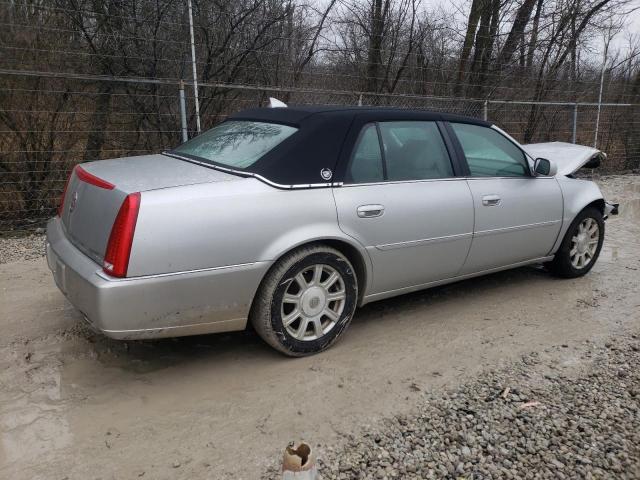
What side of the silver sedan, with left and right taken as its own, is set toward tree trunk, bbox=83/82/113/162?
left

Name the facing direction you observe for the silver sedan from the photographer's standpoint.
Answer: facing away from the viewer and to the right of the viewer

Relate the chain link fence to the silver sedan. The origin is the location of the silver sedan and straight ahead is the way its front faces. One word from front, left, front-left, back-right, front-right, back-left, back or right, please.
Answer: left

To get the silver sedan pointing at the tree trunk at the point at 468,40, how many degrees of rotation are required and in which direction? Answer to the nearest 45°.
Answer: approximately 45° to its left

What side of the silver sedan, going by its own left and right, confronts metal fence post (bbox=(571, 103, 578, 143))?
front

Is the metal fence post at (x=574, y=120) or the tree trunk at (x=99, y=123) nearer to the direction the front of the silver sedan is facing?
the metal fence post
